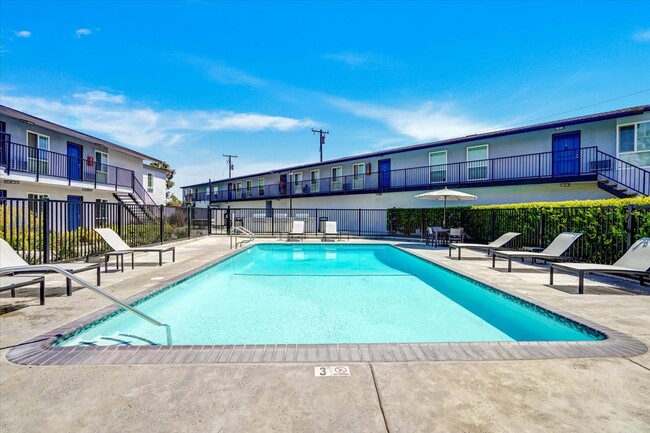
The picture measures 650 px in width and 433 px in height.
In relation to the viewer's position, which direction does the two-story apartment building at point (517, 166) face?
facing the viewer and to the left of the viewer

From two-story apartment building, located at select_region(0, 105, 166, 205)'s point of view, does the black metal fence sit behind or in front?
in front

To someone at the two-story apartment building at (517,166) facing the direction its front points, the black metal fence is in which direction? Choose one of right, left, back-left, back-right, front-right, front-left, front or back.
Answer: front

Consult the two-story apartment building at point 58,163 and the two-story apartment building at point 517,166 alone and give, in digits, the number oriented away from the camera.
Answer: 0

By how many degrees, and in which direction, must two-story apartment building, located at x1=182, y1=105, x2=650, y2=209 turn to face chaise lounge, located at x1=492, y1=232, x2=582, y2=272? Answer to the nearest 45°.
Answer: approximately 45° to its left

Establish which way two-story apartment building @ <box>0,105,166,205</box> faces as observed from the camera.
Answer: facing the viewer and to the right of the viewer

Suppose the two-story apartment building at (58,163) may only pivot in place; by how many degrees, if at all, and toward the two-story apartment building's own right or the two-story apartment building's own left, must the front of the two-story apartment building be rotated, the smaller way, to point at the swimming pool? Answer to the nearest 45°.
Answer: approximately 45° to the two-story apartment building's own right

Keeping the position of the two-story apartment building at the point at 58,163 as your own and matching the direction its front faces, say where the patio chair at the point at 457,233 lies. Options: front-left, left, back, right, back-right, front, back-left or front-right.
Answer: front

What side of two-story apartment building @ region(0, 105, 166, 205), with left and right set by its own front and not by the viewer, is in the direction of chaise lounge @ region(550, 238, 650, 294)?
front

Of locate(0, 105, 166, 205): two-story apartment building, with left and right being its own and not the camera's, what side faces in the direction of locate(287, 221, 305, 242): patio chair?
front
